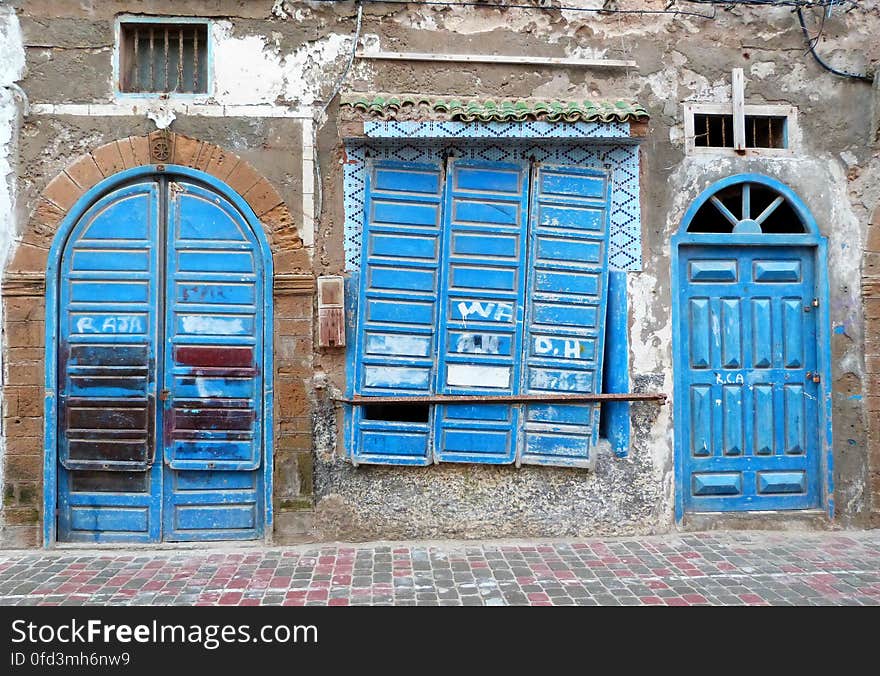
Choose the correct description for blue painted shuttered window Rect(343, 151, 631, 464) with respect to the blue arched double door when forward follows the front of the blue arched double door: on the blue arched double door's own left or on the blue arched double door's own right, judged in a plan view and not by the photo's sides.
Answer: on the blue arched double door's own left

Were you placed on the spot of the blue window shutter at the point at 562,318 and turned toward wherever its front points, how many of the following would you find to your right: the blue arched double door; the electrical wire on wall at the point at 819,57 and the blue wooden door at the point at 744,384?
1

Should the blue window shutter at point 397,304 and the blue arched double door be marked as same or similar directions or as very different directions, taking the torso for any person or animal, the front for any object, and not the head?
same or similar directions

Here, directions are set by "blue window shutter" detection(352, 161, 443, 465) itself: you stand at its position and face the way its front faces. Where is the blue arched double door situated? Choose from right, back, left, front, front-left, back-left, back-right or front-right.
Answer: right

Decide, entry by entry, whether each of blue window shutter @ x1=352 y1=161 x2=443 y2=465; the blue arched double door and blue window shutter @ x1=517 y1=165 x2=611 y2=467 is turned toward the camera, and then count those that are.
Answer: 3

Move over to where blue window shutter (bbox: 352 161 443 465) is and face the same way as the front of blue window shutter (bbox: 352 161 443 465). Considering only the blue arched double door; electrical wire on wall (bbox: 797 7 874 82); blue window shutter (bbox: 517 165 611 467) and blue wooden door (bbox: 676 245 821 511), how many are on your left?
3

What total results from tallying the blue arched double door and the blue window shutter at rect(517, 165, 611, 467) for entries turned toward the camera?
2

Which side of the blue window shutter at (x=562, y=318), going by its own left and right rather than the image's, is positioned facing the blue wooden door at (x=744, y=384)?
left

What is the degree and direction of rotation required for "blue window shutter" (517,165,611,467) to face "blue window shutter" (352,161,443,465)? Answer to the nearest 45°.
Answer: approximately 90° to its right

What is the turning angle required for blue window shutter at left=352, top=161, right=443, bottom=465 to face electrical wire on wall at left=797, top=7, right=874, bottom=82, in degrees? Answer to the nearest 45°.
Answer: approximately 90° to its left

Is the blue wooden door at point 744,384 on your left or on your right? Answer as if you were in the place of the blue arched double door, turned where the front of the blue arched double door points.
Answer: on your left

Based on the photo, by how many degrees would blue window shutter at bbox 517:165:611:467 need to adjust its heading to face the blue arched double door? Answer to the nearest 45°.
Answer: approximately 90° to its right

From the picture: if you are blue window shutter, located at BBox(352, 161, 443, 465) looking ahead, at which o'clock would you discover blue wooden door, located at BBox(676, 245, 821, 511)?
The blue wooden door is roughly at 9 o'clock from the blue window shutter.

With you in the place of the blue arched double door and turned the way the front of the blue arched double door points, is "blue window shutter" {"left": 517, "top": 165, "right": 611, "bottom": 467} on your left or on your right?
on your left

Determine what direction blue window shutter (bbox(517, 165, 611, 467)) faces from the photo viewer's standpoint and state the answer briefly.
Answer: facing the viewer

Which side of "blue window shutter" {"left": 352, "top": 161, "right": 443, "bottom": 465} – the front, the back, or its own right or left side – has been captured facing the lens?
front

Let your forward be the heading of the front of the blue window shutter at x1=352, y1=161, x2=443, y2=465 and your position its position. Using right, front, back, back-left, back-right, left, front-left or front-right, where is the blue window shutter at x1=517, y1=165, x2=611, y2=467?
left
